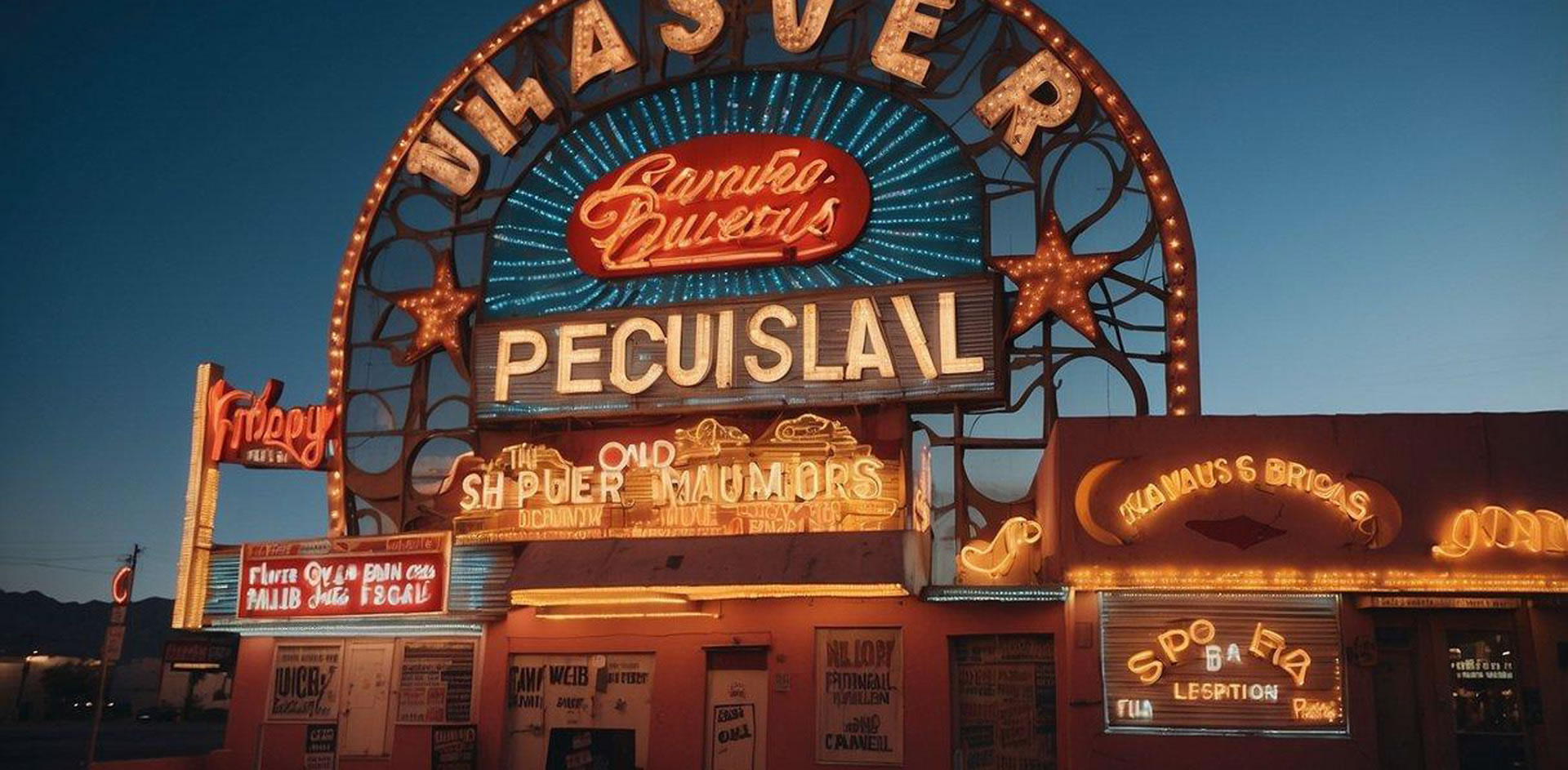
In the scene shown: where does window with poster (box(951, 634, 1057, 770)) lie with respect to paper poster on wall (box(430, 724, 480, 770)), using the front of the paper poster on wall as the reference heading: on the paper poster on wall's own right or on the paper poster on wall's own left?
on the paper poster on wall's own left

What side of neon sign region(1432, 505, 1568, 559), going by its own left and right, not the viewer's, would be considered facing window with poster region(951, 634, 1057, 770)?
right
